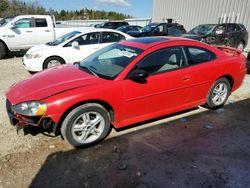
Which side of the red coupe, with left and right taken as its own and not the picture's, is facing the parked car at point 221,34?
back

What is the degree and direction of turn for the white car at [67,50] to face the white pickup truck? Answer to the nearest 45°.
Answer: approximately 90° to its right

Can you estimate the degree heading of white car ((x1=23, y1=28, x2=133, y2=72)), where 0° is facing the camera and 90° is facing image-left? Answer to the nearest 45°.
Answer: approximately 45°

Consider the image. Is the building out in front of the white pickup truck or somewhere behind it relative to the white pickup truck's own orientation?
behind

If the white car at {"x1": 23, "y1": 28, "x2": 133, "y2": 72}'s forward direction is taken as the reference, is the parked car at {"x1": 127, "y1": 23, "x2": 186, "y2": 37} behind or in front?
behind

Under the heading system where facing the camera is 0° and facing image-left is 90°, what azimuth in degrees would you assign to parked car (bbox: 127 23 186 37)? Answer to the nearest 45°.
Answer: approximately 90°

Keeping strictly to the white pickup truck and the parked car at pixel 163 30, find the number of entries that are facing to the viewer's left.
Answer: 2

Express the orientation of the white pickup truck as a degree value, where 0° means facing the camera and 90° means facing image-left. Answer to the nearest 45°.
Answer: approximately 90°

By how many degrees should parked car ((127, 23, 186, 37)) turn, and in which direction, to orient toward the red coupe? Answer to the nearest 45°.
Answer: approximately 90° to its left
